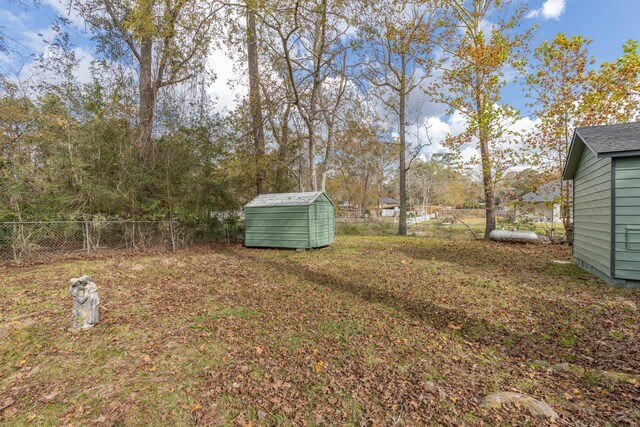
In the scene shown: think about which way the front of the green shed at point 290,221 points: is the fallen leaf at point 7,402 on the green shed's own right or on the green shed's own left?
on the green shed's own right

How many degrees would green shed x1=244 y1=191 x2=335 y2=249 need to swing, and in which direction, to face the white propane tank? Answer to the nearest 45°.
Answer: approximately 45° to its left

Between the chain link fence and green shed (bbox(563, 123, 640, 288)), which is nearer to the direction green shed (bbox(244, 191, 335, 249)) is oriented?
the green shed

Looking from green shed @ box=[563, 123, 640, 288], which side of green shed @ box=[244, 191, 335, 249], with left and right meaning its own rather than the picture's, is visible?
front

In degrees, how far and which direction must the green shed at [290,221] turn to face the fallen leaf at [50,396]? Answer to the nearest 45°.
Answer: approximately 45° to its right
